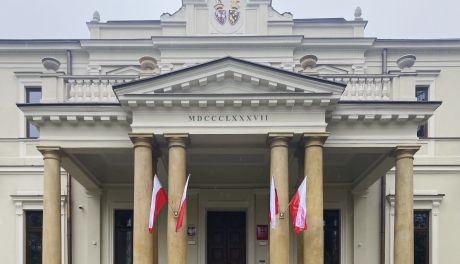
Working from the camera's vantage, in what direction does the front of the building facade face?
facing the viewer
